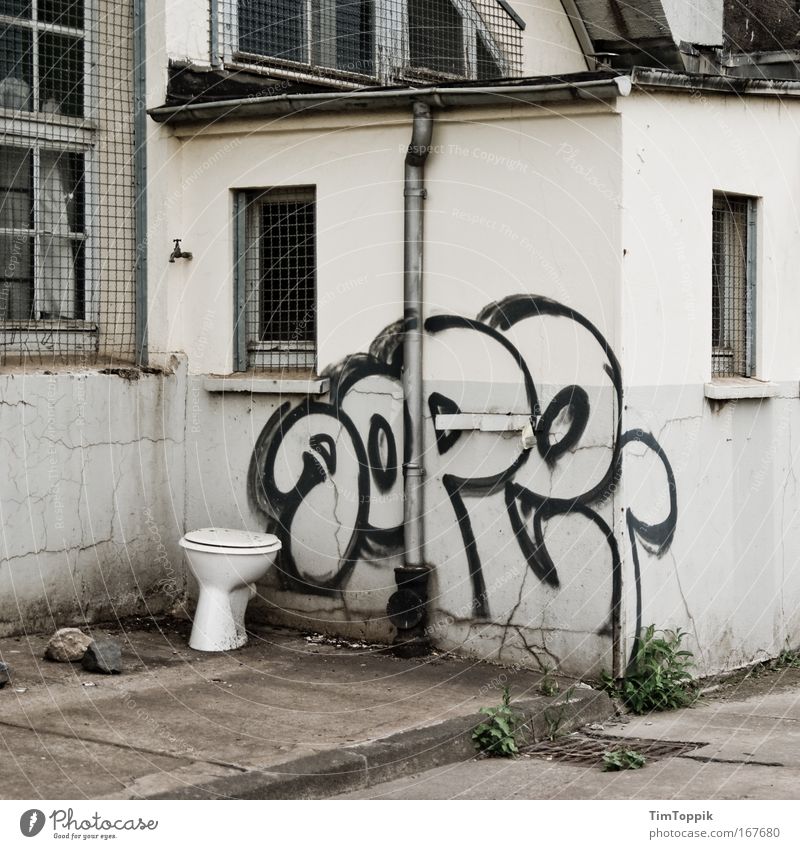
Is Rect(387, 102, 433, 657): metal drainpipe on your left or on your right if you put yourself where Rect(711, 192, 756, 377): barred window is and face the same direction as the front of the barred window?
on your right

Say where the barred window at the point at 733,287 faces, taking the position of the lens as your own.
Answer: facing the viewer and to the right of the viewer

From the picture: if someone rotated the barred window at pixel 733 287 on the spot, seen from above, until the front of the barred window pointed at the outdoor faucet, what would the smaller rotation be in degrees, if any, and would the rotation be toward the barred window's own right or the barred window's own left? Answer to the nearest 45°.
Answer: approximately 135° to the barred window's own right

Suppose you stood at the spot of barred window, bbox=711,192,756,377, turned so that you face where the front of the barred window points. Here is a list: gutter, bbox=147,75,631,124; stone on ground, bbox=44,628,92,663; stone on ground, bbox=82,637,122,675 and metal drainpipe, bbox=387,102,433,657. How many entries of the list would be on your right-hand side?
4

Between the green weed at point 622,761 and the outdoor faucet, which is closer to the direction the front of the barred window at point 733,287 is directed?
the green weed

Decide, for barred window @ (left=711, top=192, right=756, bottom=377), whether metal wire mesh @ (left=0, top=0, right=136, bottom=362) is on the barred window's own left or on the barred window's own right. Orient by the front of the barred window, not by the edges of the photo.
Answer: on the barred window's own right

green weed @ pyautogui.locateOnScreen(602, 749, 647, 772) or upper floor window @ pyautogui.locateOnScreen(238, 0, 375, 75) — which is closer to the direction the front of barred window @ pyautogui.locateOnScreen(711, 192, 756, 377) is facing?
the green weed

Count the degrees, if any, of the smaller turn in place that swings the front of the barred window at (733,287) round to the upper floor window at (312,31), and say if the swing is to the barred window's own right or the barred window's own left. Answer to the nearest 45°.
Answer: approximately 135° to the barred window's own right

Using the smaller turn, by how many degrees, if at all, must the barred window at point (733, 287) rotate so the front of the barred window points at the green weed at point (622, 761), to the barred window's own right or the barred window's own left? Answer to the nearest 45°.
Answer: approximately 45° to the barred window's own right

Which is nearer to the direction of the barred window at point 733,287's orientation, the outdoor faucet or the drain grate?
the drain grate
